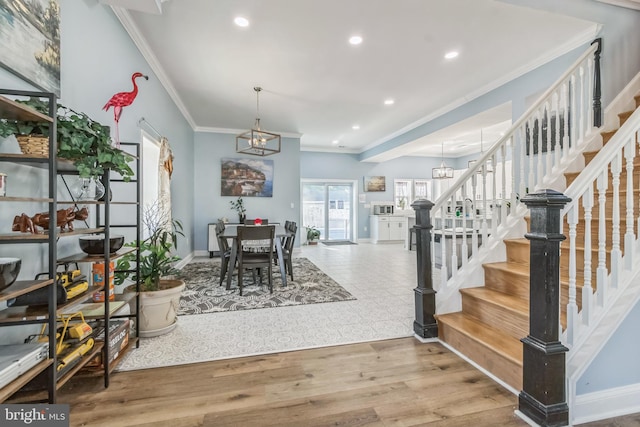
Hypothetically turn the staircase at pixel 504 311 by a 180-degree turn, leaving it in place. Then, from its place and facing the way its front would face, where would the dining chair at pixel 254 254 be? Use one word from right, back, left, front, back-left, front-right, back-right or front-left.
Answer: back-left

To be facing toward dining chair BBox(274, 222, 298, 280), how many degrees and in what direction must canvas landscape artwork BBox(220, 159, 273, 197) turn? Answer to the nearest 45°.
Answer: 0° — it already faces it

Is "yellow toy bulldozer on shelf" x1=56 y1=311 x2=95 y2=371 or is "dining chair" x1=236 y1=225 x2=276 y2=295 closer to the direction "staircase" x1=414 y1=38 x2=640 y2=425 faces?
the yellow toy bulldozer on shelf

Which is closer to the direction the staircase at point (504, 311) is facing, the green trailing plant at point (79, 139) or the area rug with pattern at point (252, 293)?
the green trailing plant

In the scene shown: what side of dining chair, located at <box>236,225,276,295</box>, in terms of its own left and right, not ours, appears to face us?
back

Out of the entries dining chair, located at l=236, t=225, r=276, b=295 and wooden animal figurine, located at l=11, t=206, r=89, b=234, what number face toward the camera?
0

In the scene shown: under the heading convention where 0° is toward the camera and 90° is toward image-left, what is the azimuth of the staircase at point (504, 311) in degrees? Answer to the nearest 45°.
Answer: approximately 45°

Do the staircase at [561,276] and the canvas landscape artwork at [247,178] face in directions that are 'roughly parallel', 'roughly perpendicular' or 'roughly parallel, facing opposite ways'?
roughly perpendicular

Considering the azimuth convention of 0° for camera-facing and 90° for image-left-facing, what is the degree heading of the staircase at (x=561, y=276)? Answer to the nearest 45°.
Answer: approximately 45°

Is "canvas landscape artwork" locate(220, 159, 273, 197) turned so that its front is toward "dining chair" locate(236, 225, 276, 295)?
yes

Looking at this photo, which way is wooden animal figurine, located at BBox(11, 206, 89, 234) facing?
to the viewer's right

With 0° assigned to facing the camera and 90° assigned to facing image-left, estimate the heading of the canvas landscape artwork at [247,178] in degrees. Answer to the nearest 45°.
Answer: approximately 0°

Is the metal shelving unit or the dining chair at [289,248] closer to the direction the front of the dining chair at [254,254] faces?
the dining chair

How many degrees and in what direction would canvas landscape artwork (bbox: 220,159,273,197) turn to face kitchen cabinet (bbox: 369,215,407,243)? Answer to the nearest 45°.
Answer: approximately 90° to its left
